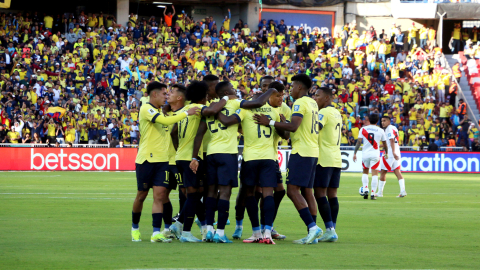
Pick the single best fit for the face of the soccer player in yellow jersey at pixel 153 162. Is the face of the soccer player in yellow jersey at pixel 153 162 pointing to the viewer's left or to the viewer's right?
to the viewer's right

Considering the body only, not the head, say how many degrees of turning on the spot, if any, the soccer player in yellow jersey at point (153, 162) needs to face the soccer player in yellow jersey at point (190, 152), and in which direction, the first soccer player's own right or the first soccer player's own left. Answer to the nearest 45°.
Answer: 0° — they already face them

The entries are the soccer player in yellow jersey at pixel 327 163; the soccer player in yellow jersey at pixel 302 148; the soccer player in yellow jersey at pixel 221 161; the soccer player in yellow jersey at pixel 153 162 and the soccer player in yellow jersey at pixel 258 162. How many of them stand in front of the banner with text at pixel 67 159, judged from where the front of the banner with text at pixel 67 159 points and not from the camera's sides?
5

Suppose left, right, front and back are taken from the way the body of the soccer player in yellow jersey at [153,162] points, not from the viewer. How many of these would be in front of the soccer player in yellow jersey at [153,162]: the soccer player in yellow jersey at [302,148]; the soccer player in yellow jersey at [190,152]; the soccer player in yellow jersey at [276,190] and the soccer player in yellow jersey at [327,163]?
4

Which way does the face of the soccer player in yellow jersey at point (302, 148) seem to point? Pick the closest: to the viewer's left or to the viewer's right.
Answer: to the viewer's left

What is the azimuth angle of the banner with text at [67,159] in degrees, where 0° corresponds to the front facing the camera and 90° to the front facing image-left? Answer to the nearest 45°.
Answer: approximately 0°

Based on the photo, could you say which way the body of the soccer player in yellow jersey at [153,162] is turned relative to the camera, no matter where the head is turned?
to the viewer's right

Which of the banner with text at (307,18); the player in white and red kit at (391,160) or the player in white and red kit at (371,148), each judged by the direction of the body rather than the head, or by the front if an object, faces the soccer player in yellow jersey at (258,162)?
the banner with text

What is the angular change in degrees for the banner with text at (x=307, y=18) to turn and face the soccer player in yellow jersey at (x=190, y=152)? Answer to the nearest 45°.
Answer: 0° — it already faces them

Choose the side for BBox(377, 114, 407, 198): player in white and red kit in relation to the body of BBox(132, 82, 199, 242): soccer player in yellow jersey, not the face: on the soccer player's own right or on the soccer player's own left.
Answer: on the soccer player's own left

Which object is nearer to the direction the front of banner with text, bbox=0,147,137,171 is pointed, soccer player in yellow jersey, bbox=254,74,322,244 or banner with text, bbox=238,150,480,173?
the soccer player in yellow jersey
